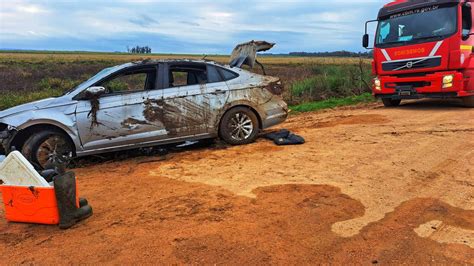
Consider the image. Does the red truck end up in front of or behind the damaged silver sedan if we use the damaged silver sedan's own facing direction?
behind

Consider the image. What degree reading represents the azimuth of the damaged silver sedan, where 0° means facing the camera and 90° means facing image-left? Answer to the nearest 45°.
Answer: approximately 90°
